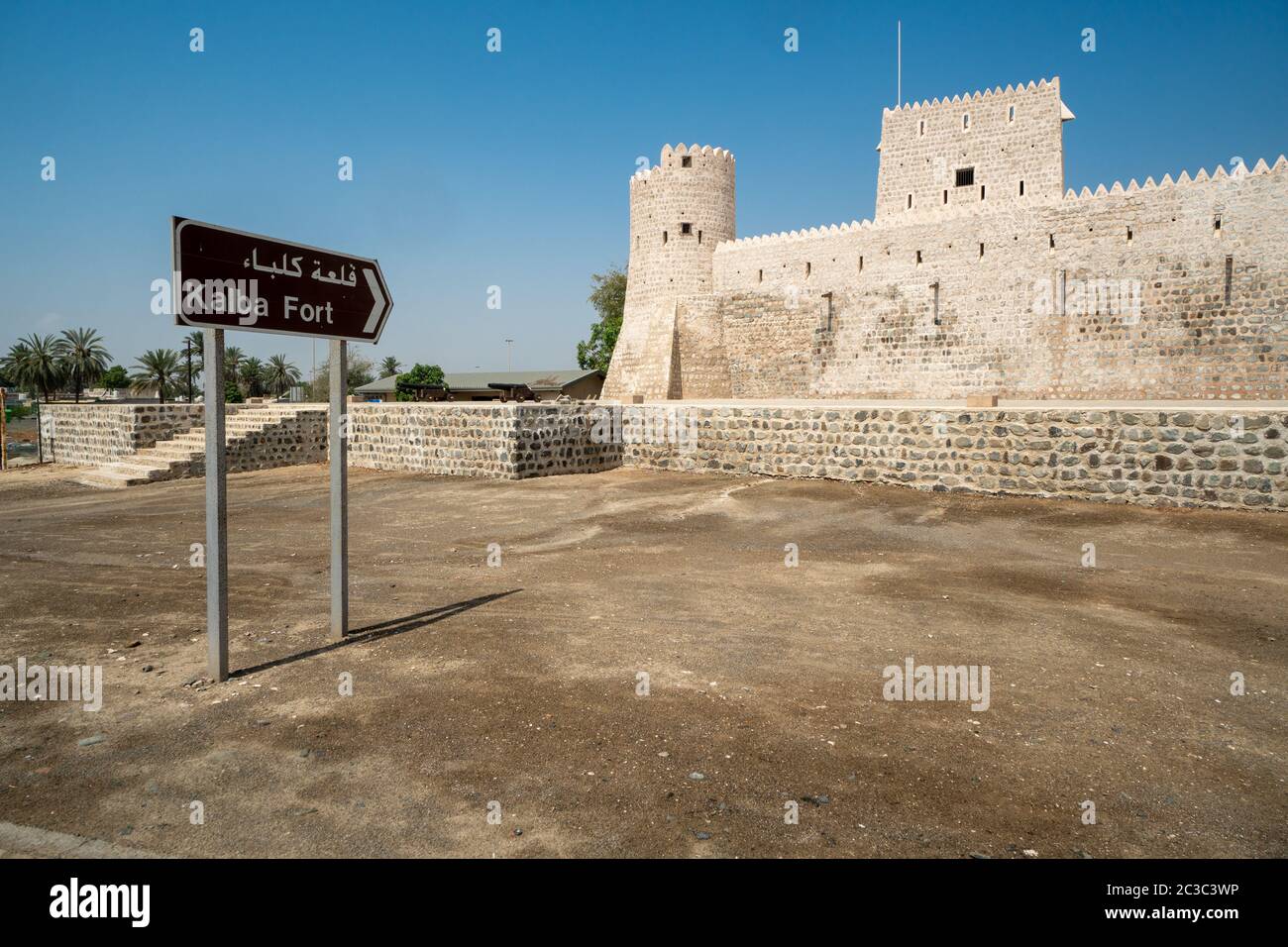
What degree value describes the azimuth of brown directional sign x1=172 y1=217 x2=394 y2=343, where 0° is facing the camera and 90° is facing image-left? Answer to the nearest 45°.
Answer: approximately 315°

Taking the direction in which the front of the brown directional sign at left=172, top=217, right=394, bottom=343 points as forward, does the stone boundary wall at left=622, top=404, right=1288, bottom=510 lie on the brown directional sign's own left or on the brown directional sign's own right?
on the brown directional sign's own left

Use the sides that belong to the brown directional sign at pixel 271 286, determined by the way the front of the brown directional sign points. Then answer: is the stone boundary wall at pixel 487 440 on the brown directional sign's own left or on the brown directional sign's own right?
on the brown directional sign's own left

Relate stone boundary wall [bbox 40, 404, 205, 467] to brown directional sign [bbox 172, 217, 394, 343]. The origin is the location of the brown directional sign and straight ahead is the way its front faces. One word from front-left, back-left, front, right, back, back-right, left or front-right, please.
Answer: back-left
